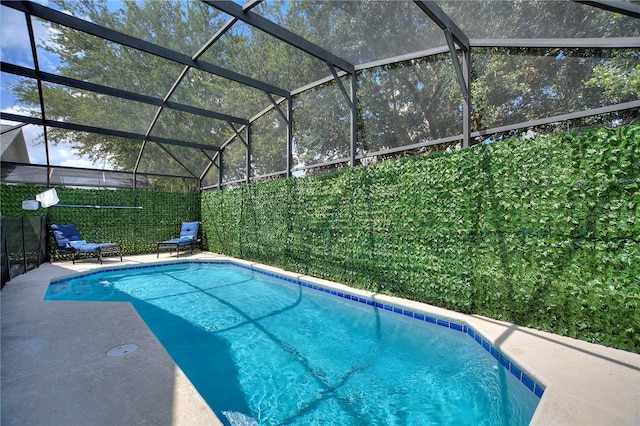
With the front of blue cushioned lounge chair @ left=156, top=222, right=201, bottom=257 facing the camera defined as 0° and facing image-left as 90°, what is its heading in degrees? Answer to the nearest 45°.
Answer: approximately 45°

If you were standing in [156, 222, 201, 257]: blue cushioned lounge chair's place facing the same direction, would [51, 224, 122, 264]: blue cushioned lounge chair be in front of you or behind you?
in front
